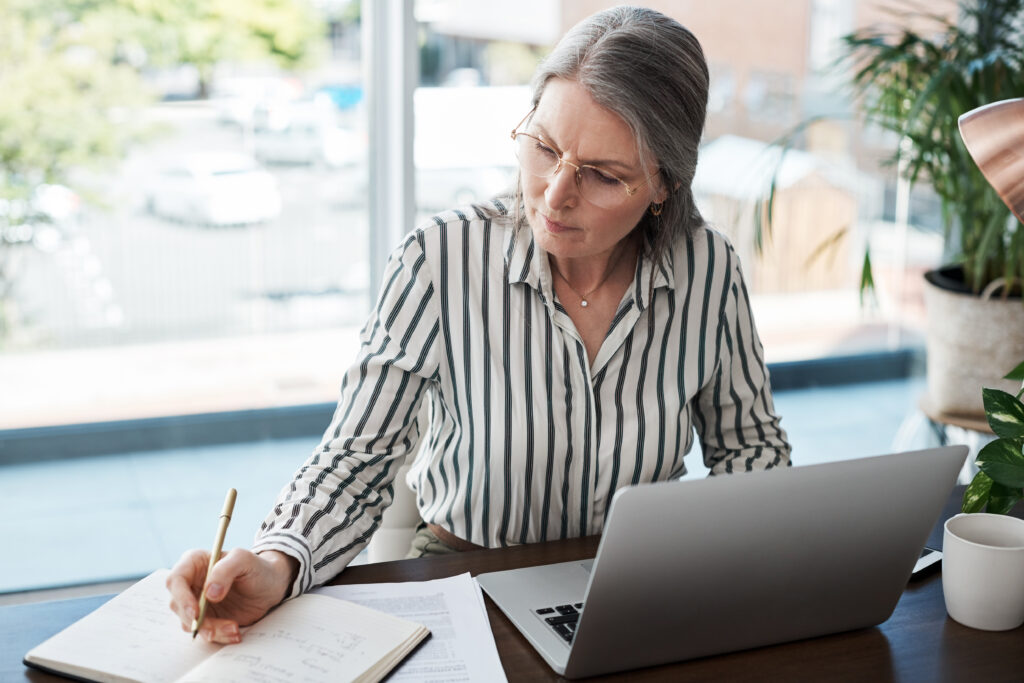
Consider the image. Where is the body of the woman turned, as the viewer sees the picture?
toward the camera

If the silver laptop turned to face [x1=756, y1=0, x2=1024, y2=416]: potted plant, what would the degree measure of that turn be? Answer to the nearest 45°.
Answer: approximately 45° to its right

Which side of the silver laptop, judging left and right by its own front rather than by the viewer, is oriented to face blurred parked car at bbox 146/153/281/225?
front

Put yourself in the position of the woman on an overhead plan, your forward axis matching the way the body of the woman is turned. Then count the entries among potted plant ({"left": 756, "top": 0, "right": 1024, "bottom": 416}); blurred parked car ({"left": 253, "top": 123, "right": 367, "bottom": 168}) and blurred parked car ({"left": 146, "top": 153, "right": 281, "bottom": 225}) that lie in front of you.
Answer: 0

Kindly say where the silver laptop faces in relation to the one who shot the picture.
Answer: facing away from the viewer and to the left of the viewer

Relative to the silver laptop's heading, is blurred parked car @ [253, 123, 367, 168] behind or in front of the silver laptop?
in front

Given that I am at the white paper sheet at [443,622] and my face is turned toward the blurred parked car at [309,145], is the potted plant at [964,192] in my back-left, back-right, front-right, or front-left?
front-right

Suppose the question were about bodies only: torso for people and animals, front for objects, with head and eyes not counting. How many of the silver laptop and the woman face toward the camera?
1

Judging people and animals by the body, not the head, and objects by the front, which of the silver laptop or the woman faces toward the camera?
the woman

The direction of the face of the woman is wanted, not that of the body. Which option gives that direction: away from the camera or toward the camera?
toward the camera
